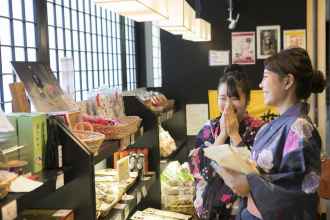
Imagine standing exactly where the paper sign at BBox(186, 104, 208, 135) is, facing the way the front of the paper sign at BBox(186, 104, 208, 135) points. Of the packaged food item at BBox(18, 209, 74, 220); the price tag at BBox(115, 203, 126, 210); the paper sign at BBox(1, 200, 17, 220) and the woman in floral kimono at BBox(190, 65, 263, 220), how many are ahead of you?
4

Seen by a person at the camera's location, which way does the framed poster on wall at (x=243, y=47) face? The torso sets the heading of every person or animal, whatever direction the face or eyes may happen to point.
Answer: facing the viewer

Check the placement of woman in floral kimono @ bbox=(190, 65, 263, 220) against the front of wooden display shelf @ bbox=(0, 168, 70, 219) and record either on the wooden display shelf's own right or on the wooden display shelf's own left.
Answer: on the wooden display shelf's own left

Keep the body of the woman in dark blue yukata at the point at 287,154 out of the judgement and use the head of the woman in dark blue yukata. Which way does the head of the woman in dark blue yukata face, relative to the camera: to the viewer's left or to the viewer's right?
to the viewer's left

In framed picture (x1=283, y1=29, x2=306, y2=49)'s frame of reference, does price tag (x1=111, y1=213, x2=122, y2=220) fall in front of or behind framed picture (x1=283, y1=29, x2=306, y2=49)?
in front

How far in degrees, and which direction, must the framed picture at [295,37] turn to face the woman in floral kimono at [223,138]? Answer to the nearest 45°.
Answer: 0° — it already faces them

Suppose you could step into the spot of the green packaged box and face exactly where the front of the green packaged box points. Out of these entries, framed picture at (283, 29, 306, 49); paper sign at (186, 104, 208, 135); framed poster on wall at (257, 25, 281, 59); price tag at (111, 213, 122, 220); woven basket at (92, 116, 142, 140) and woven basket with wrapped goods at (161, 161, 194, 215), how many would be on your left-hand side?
6

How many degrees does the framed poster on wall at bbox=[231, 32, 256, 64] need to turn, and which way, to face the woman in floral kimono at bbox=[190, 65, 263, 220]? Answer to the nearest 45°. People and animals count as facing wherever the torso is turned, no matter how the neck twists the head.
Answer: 0° — it already faces them

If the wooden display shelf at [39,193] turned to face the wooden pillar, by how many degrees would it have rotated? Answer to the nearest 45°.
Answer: approximately 90° to its left

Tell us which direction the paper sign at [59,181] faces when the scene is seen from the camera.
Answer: facing the viewer and to the right of the viewer

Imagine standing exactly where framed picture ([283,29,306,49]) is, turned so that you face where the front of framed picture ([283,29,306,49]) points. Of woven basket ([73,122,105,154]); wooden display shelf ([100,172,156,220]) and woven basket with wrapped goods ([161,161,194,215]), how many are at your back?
0

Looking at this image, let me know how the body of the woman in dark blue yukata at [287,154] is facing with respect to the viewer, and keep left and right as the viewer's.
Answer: facing to the left of the viewer

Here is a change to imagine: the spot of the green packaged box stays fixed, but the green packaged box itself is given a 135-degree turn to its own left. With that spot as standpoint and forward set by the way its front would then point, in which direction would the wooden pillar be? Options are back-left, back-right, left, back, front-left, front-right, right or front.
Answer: front-right

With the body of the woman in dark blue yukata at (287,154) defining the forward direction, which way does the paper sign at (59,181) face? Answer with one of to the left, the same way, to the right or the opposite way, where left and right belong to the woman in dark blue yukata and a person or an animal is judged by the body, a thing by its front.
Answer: the opposite way

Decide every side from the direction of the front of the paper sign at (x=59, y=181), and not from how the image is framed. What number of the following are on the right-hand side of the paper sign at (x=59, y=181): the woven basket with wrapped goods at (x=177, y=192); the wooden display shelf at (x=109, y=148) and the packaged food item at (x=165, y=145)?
0

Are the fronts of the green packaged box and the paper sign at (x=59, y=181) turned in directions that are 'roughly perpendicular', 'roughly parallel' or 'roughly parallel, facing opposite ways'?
roughly parallel

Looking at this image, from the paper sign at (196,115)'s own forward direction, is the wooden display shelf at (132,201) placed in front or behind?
in front

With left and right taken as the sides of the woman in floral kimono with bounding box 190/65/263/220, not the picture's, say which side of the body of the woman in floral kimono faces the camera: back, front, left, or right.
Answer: front
